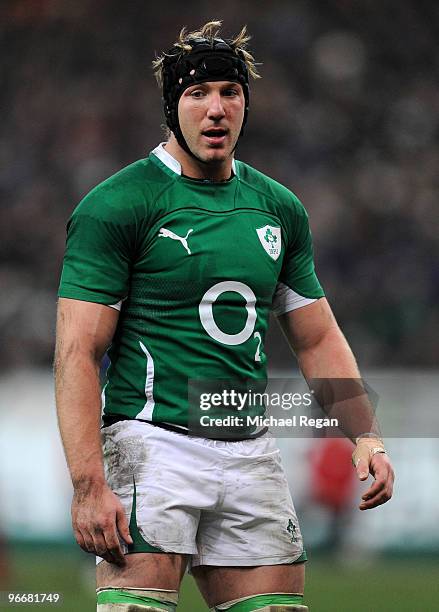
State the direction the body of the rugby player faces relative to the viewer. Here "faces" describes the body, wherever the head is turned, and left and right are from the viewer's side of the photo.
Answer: facing the viewer and to the right of the viewer
